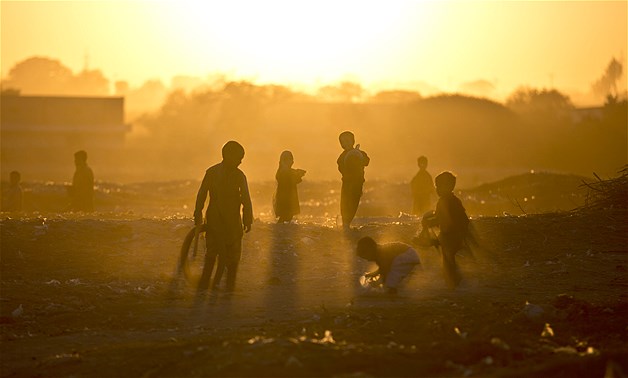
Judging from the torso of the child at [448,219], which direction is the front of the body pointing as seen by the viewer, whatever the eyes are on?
to the viewer's left

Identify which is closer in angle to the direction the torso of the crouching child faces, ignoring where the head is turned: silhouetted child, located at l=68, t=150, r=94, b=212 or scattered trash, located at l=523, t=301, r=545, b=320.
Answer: the silhouetted child

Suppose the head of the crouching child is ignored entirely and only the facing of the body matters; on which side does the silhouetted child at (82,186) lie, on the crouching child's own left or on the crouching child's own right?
on the crouching child's own right

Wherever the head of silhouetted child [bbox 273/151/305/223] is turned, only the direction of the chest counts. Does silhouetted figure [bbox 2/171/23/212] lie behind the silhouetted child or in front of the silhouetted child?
behind

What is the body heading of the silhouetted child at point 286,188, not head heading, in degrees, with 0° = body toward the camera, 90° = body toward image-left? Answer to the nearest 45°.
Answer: approximately 270°

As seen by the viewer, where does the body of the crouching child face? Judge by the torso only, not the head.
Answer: to the viewer's left
